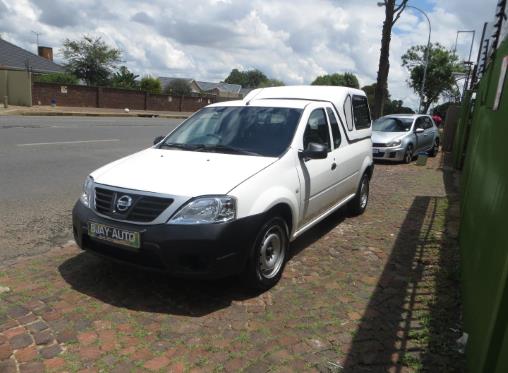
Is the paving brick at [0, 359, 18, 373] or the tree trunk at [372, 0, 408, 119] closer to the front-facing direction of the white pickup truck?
the paving brick

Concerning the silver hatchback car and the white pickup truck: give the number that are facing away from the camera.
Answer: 0

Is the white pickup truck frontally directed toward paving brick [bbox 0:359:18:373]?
yes

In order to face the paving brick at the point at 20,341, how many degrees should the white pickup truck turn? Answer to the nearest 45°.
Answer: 0° — it already faces it

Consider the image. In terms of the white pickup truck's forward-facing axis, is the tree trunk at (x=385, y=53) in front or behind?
behind

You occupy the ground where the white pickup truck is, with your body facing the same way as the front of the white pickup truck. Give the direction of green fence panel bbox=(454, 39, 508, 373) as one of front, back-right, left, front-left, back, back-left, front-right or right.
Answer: left

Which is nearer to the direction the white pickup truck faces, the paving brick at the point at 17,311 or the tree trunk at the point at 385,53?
the paving brick

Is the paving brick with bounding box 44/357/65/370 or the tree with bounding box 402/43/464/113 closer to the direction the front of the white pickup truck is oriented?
the paving brick

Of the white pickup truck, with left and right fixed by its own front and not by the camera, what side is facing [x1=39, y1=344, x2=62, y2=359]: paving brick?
front

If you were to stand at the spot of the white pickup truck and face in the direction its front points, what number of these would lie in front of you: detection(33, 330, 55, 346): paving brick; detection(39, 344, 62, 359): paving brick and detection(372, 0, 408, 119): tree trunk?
2

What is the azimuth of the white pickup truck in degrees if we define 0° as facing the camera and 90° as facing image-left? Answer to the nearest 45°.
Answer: approximately 45°

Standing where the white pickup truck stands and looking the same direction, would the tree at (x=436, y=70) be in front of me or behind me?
behind
